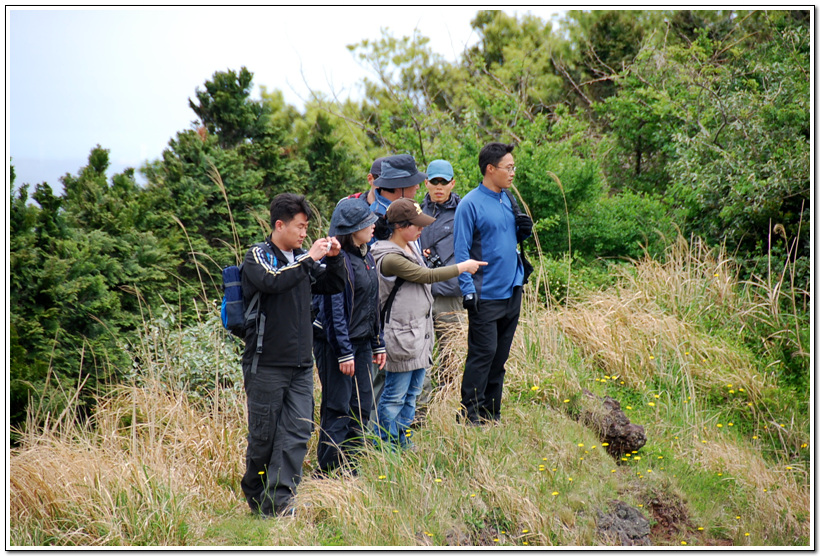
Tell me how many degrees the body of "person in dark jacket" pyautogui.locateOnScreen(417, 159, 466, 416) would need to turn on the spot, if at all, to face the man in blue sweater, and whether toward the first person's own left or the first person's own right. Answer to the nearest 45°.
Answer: approximately 45° to the first person's own left

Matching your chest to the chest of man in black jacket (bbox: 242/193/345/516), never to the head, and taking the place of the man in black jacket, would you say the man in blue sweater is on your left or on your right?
on your left

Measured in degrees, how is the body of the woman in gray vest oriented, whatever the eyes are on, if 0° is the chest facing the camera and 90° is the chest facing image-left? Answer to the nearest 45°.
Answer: approximately 270°

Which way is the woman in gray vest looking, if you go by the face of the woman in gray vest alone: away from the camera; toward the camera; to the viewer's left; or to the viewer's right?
to the viewer's right

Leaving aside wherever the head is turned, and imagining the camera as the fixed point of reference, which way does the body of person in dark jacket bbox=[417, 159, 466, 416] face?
toward the camera

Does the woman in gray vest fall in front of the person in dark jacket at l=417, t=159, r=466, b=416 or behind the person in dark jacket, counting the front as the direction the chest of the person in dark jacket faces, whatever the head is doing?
in front

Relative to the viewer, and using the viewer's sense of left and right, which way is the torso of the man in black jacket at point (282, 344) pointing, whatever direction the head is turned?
facing the viewer and to the right of the viewer

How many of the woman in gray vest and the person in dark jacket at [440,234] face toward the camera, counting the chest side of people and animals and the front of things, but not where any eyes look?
1
